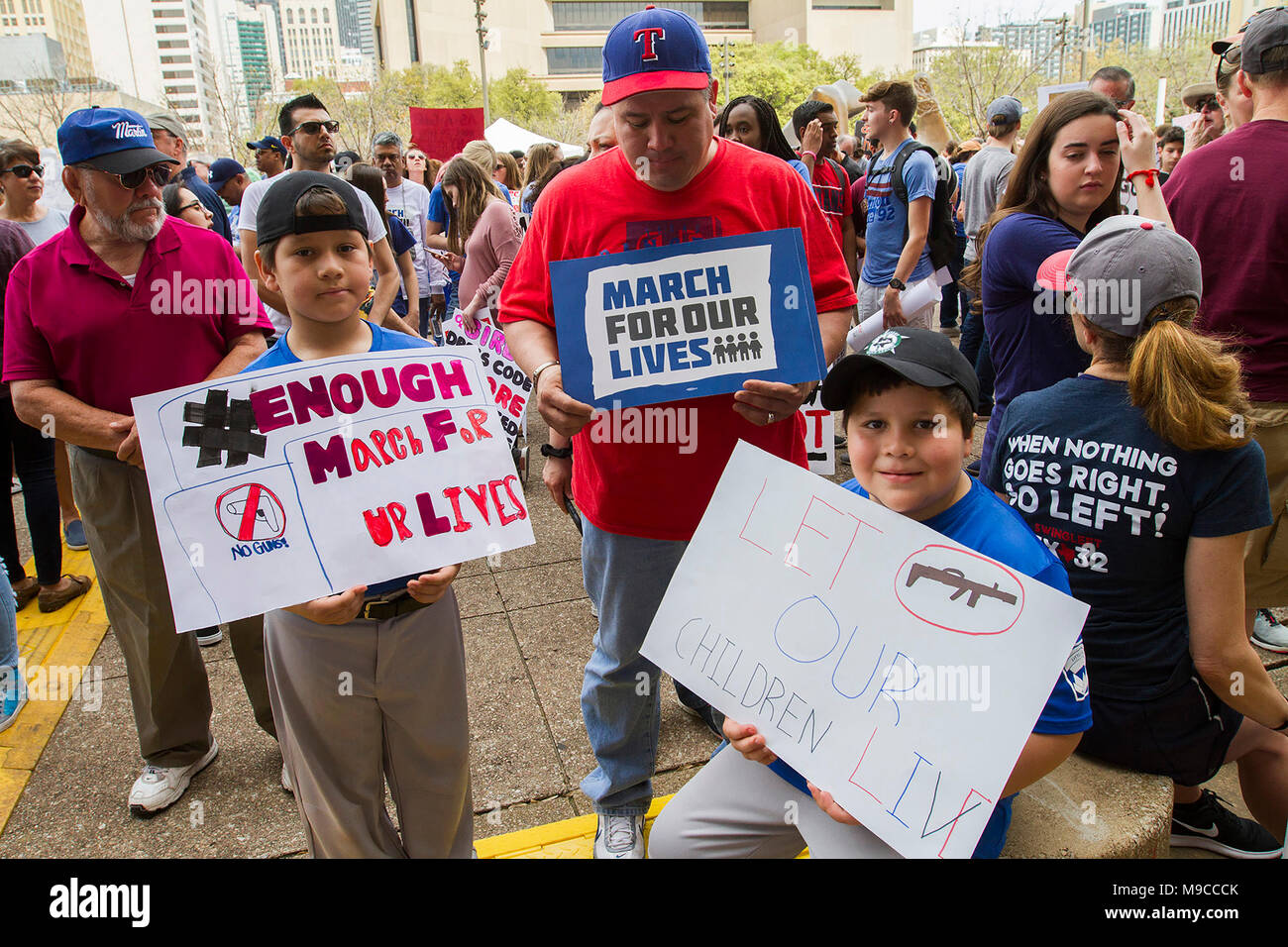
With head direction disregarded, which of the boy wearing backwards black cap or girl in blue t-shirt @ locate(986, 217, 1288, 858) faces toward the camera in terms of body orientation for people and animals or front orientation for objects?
the boy wearing backwards black cap

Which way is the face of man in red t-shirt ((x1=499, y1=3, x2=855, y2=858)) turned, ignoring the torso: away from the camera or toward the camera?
toward the camera

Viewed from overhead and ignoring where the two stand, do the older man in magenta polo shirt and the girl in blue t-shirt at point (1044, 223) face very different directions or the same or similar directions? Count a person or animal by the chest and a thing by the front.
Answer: same or similar directions

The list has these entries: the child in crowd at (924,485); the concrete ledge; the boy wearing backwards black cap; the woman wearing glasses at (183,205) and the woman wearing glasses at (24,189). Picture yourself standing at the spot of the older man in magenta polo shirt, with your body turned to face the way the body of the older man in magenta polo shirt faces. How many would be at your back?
2

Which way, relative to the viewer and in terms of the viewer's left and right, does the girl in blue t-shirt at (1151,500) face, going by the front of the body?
facing away from the viewer and to the right of the viewer

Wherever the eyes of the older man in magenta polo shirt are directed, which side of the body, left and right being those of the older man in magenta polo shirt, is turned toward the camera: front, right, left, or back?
front

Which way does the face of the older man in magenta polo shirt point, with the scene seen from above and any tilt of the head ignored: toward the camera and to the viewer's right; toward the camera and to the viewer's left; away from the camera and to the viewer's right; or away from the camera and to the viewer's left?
toward the camera and to the viewer's right

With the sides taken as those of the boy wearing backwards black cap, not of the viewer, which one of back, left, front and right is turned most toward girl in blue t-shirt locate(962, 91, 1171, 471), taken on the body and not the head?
left

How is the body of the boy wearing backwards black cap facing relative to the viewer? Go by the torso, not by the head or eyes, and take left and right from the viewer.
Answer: facing the viewer

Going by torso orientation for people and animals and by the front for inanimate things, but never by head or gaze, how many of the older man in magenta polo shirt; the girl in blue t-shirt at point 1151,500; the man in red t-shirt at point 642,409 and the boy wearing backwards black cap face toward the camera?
3
